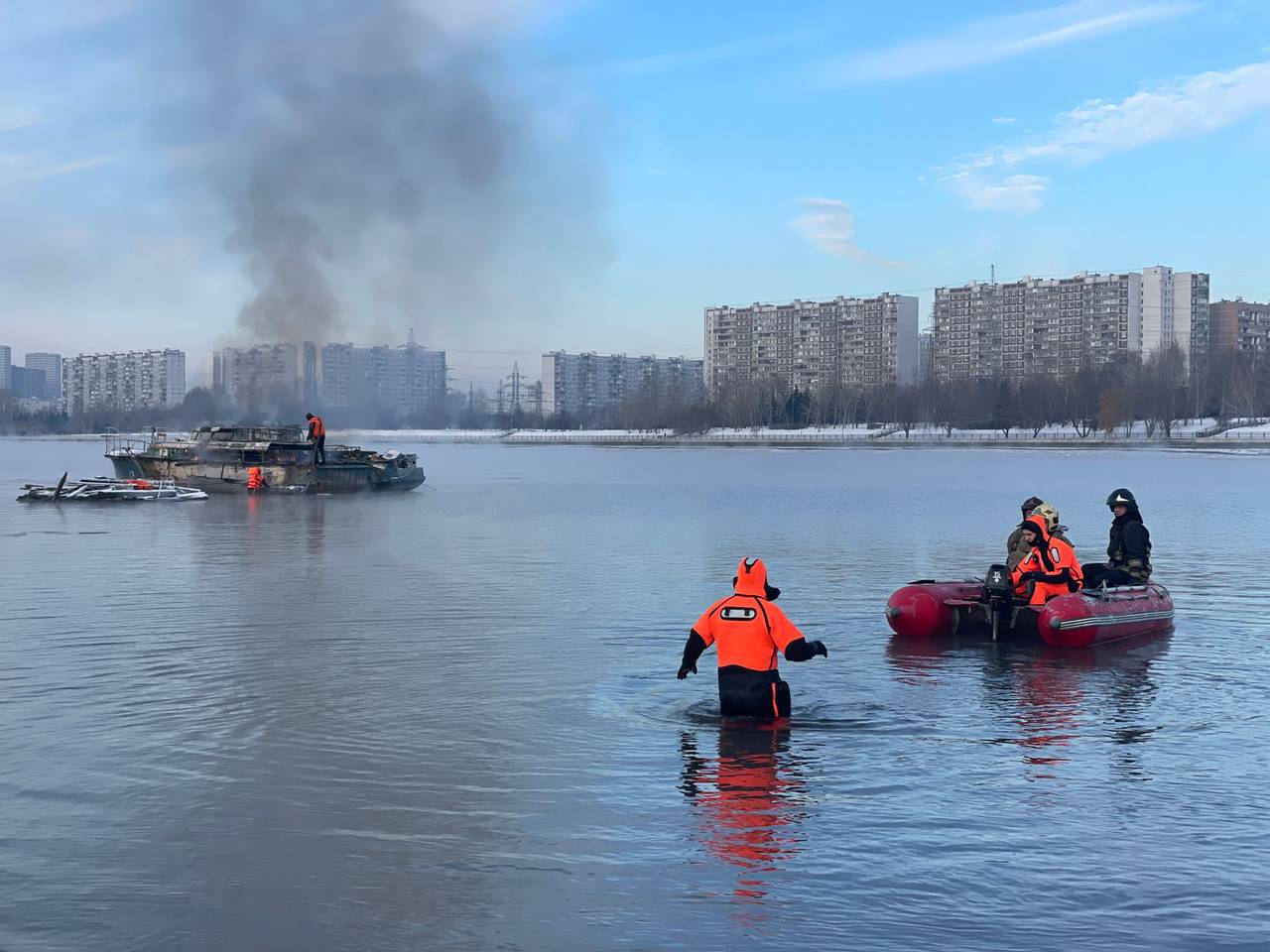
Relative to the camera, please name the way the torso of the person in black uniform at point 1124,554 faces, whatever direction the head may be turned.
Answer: to the viewer's left

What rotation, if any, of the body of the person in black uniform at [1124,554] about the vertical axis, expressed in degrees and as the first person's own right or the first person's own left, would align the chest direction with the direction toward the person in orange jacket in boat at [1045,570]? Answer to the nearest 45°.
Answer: approximately 45° to the first person's own left

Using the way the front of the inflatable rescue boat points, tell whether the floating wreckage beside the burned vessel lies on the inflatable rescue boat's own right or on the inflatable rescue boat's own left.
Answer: on the inflatable rescue boat's own left

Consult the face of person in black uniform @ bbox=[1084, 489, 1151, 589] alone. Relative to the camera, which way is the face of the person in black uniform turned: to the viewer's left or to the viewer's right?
to the viewer's left

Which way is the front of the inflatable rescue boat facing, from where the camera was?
facing away from the viewer and to the right of the viewer
